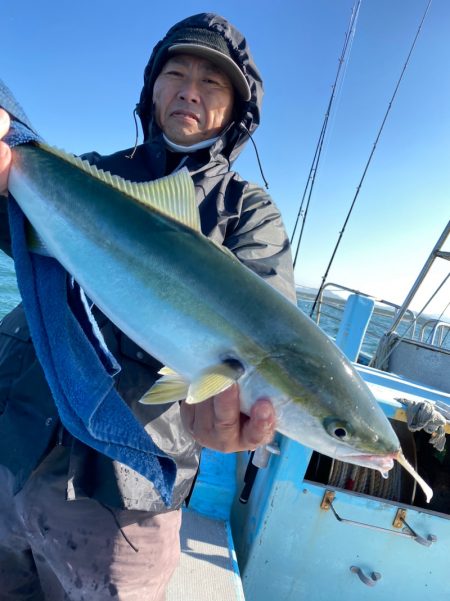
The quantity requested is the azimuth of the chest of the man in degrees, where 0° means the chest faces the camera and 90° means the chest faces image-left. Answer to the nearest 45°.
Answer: approximately 0°

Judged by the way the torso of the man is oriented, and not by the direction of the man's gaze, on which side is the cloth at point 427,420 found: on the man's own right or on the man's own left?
on the man's own left
